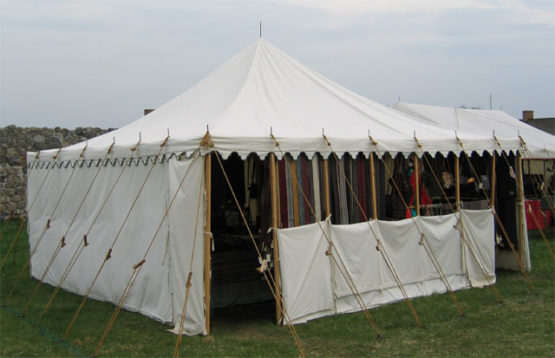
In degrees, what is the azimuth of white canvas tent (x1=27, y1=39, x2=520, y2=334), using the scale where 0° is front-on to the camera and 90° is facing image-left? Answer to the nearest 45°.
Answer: approximately 315°

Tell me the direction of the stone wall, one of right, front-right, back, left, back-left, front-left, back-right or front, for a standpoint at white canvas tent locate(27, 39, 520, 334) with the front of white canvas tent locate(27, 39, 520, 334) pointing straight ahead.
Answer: back

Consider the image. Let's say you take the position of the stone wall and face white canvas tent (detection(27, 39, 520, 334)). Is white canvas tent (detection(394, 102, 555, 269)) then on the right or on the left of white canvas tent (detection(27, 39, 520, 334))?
left

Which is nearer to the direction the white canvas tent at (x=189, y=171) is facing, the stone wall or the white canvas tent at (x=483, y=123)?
the white canvas tent

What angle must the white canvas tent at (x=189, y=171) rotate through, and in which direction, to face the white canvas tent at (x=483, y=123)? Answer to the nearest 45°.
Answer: approximately 90° to its left

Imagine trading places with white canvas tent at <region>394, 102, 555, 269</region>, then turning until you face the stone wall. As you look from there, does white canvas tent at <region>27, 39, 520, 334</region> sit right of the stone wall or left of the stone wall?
left
